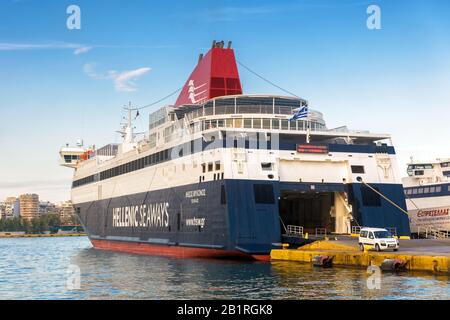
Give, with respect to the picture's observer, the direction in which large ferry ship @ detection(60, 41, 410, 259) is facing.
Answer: facing away from the viewer and to the left of the viewer

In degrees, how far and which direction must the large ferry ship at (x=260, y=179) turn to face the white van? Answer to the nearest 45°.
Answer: approximately 180°

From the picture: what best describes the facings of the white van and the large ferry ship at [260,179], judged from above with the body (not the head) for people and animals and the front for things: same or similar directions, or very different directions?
very different directions
